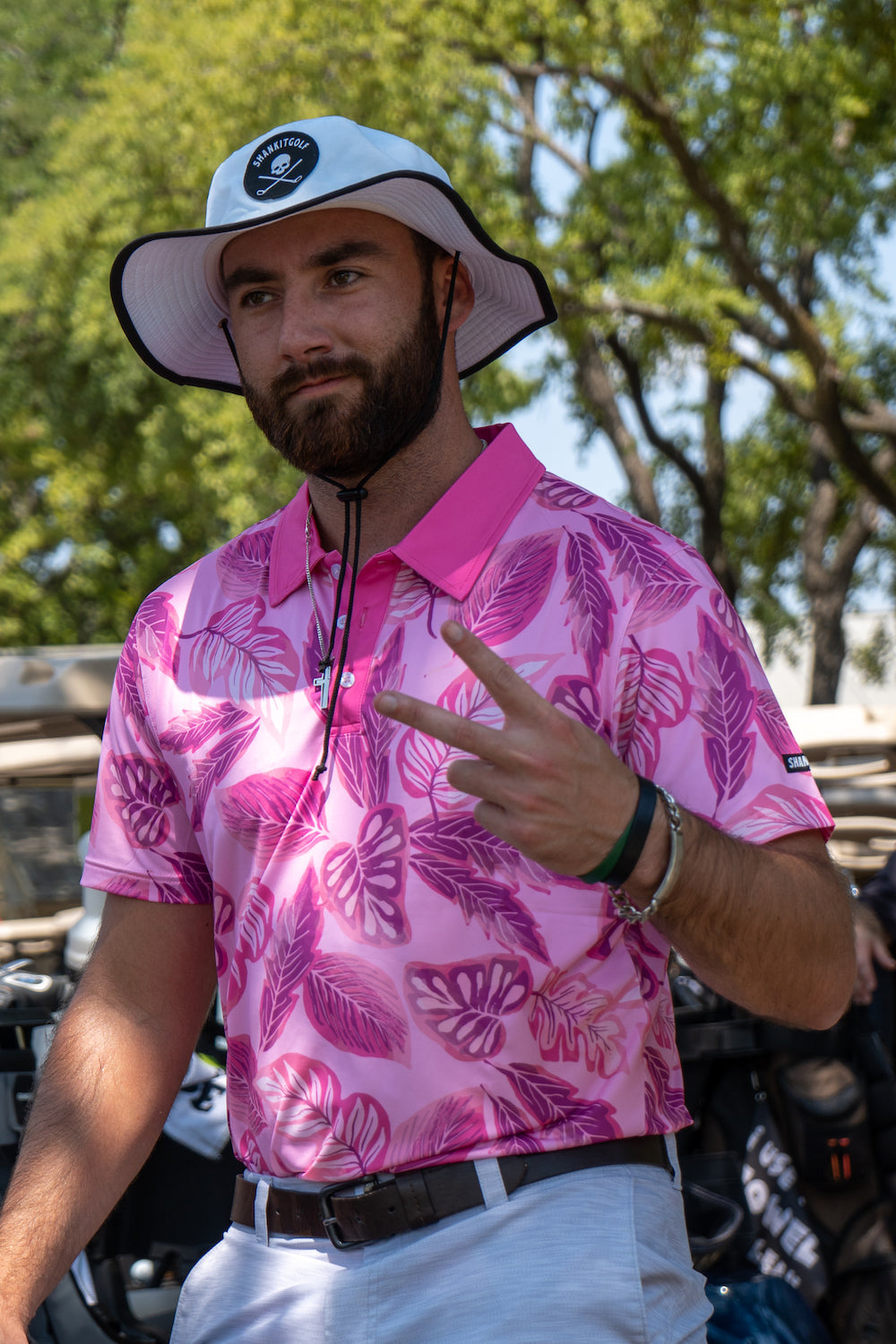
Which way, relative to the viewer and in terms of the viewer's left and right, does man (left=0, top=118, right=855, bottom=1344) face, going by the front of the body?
facing the viewer and to the left of the viewer

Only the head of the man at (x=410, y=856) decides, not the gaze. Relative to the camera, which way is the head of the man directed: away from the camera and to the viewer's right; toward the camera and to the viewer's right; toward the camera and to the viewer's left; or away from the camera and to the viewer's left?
toward the camera and to the viewer's left
